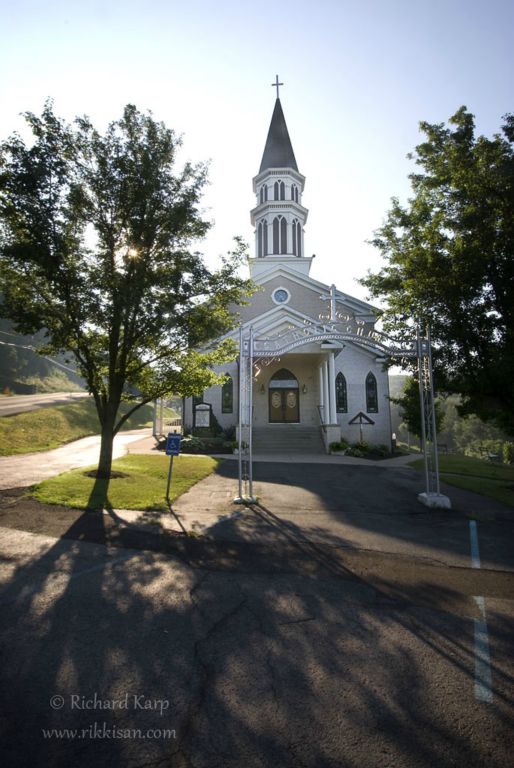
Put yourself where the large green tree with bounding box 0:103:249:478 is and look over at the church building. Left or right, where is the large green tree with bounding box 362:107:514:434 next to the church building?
right

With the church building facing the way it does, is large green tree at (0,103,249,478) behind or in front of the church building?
in front

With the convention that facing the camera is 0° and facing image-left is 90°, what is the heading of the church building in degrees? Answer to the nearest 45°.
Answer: approximately 0°

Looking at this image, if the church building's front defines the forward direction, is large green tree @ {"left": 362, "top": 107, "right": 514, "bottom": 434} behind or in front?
in front

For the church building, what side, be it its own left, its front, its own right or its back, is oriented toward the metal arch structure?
front
